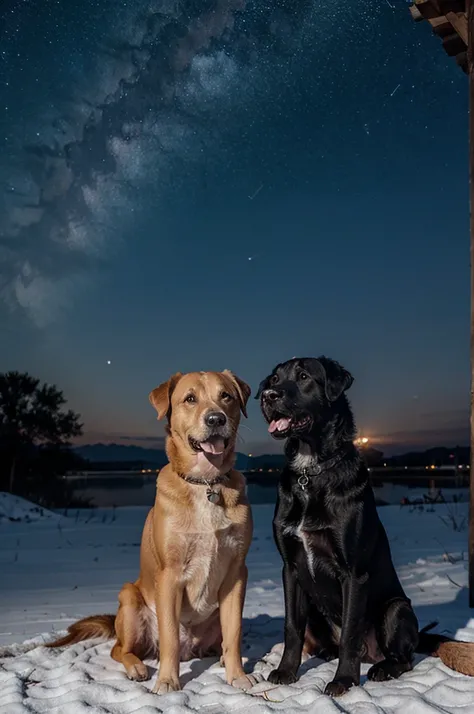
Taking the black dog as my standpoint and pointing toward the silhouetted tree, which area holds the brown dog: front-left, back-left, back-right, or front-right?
front-left

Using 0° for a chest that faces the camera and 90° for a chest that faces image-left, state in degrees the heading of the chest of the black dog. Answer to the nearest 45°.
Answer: approximately 45°

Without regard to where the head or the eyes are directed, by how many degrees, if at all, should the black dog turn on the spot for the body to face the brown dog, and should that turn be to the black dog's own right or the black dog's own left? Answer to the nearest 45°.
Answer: approximately 45° to the black dog's own right

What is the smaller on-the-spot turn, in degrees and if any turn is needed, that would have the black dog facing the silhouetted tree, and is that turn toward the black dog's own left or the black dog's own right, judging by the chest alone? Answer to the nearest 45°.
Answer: approximately 90° to the black dog's own right

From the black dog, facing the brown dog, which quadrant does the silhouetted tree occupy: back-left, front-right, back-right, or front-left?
front-right

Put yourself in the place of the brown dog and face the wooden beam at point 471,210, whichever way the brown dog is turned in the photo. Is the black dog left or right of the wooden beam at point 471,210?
right
